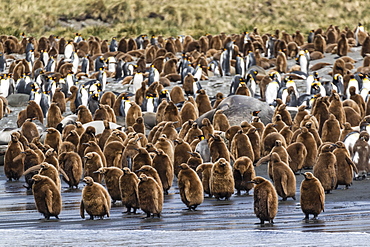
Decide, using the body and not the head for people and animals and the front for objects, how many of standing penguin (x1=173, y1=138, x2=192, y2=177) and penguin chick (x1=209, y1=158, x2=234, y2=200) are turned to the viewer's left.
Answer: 1

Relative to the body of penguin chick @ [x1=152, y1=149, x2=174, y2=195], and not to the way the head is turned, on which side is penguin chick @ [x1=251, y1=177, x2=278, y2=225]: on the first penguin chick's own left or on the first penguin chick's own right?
on the first penguin chick's own left

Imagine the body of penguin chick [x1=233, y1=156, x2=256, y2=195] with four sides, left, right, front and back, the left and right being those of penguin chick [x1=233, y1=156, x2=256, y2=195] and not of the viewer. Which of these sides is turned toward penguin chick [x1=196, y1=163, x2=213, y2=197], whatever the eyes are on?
right

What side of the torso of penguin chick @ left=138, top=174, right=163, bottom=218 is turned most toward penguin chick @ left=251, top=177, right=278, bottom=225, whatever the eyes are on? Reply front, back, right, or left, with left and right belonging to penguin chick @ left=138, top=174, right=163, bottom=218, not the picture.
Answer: left
